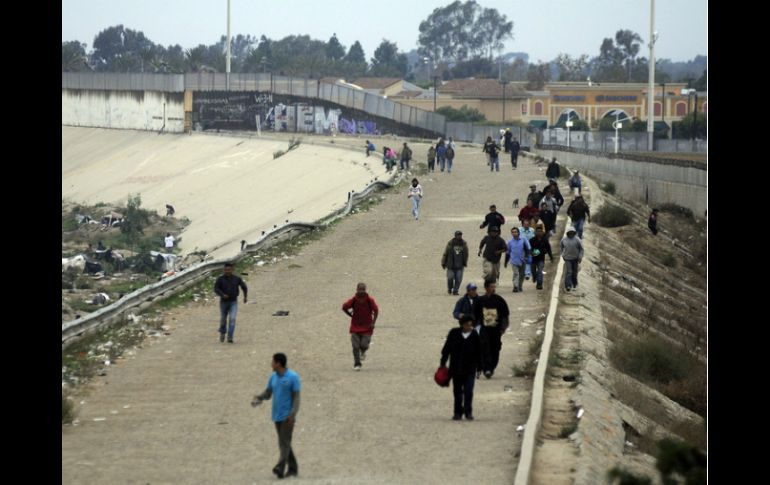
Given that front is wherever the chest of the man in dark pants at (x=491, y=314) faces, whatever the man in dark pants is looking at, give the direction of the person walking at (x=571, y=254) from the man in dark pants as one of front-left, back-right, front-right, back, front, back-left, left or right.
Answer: back

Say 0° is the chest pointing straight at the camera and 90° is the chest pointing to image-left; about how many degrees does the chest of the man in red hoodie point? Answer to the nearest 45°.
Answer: approximately 0°

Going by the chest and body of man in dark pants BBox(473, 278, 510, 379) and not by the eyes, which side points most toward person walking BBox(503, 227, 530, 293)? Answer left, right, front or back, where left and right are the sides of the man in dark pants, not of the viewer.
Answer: back

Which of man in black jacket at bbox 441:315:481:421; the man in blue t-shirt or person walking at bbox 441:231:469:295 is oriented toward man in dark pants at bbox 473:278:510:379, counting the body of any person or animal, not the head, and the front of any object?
the person walking

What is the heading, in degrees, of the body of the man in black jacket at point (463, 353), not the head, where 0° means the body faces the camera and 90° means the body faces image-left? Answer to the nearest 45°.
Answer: approximately 0°

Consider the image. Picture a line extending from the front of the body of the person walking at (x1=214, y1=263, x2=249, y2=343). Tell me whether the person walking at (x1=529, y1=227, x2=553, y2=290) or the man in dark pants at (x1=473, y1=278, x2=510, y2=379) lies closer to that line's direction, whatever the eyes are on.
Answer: the man in dark pants

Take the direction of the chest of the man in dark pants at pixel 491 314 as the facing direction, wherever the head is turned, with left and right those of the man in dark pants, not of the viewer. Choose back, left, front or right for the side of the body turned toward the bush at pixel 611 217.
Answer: back

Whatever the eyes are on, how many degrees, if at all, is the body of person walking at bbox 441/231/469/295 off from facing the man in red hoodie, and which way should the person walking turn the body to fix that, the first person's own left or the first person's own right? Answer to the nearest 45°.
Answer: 0° — they already face them

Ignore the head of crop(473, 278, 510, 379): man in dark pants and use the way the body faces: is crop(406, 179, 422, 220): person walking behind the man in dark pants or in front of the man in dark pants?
behind
